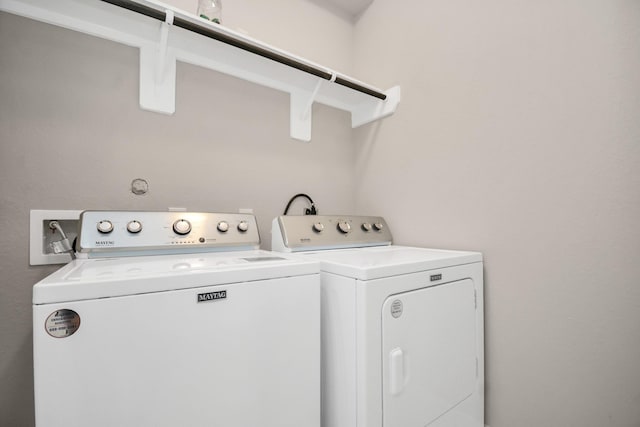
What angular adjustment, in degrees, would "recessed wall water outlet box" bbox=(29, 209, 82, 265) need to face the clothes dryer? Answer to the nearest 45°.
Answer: approximately 45° to its left

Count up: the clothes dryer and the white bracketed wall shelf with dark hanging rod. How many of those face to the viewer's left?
0

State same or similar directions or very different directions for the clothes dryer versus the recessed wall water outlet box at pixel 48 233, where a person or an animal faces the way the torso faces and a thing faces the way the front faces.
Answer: same or similar directions

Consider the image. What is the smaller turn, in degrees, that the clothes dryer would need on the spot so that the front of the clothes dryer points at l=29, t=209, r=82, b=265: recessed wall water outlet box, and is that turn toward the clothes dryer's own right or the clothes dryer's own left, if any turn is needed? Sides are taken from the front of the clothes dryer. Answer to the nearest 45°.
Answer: approximately 135° to the clothes dryer's own right

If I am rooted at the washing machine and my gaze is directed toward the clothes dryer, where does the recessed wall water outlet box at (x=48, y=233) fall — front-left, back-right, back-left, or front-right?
back-left

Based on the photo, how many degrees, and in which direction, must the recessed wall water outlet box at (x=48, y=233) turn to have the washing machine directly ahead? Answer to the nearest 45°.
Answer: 0° — it already faces it

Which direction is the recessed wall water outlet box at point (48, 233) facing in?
toward the camera

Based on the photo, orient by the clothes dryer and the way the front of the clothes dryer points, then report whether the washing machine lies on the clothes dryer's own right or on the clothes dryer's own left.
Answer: on the clothes dryer's own right

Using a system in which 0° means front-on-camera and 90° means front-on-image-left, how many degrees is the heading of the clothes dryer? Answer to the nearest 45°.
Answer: approximately 315°

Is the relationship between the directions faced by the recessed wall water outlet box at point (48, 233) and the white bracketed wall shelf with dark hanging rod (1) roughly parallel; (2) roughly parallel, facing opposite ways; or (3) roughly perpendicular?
roughly parallel

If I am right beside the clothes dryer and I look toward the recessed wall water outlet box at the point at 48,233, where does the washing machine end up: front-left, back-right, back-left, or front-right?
front-left

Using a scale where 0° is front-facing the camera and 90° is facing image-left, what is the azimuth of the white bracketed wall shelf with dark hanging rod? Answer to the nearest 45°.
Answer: approximately 315°
